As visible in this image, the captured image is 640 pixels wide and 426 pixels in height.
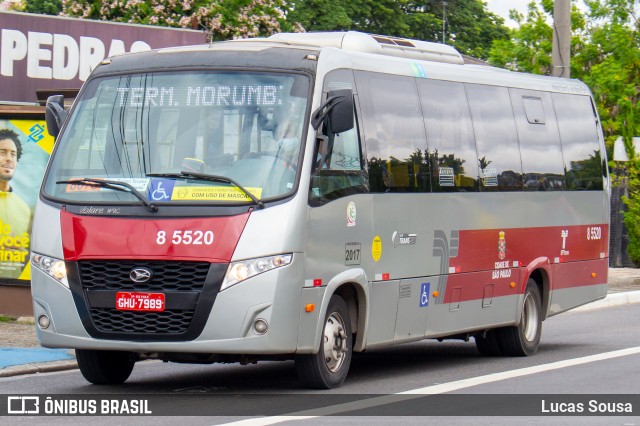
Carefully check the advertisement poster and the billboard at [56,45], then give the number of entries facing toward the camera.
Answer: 2

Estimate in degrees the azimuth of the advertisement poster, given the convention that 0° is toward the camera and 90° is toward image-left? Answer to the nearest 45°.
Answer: approximately 0°

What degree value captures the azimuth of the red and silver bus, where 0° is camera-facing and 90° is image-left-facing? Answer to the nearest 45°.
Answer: approximately 45°

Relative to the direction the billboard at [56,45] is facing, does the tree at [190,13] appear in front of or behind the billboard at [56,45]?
behind

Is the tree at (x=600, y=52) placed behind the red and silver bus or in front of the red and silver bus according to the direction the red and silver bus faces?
behind

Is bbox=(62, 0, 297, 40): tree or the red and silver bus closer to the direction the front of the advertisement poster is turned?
the red and silver bus
